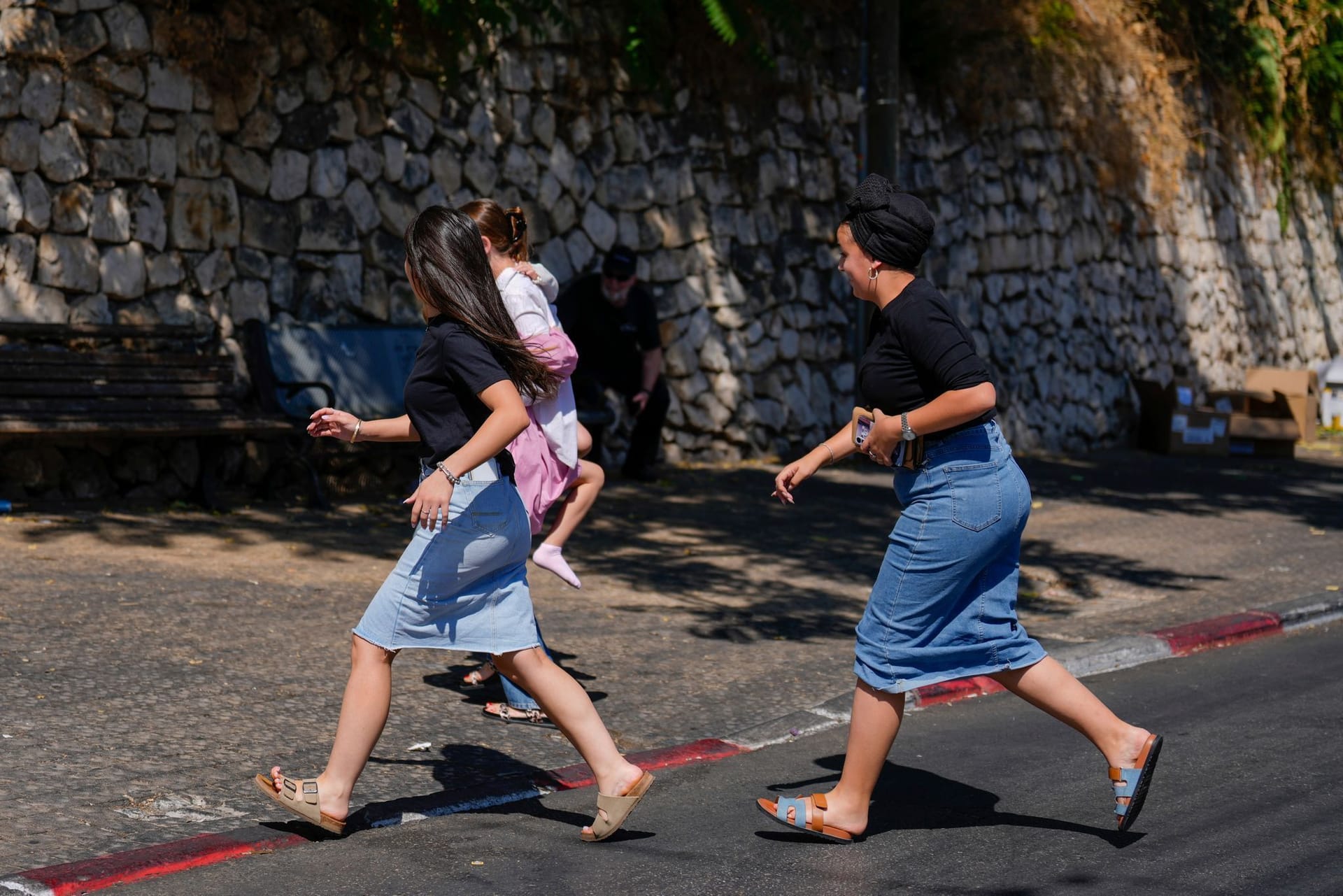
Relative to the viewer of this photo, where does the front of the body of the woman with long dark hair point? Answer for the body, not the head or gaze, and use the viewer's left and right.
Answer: facing to the left of the viewer

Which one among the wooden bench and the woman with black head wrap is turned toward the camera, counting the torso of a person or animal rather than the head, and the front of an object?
the wooden bench

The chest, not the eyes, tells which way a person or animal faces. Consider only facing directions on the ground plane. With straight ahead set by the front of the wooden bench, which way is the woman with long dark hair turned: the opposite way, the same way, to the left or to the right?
to the right

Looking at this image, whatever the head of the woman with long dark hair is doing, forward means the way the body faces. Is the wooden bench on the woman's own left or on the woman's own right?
on the woman's own right

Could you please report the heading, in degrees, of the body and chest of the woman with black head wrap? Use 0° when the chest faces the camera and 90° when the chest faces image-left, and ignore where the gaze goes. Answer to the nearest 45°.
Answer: approximately 90°

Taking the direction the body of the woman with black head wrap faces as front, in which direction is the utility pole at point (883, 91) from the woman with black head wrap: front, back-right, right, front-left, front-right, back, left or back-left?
right

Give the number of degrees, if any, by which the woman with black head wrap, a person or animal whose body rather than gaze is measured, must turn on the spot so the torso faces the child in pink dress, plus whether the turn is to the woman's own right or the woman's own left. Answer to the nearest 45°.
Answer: approximately 45° to the woman's own right

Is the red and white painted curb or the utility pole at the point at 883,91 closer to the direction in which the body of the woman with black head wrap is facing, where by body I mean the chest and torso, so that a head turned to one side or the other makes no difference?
the red and white painted curb

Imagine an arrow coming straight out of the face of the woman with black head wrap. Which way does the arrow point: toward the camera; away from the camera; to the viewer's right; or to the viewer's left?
to the viewer's left

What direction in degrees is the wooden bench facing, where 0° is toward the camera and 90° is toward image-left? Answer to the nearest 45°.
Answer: approximately 0°

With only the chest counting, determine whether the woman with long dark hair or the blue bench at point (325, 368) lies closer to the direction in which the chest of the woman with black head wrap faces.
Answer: the woman with long dark hair

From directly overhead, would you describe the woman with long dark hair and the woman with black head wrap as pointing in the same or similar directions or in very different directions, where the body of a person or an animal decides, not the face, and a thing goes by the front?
same or similar directions

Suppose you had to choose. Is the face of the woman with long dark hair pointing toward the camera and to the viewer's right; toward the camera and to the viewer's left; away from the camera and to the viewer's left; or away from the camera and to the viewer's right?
away from the camera and to the viewer's left

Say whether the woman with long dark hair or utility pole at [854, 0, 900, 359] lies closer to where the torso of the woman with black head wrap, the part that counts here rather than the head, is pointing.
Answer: the woman with long dark hair

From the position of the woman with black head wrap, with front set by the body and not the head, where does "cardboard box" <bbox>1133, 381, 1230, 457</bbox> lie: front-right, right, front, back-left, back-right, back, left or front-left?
right

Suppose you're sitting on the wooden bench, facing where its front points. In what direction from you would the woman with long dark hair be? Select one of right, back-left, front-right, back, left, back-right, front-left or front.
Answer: front

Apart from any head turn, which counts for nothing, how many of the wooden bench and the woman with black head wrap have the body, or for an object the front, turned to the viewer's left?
1
